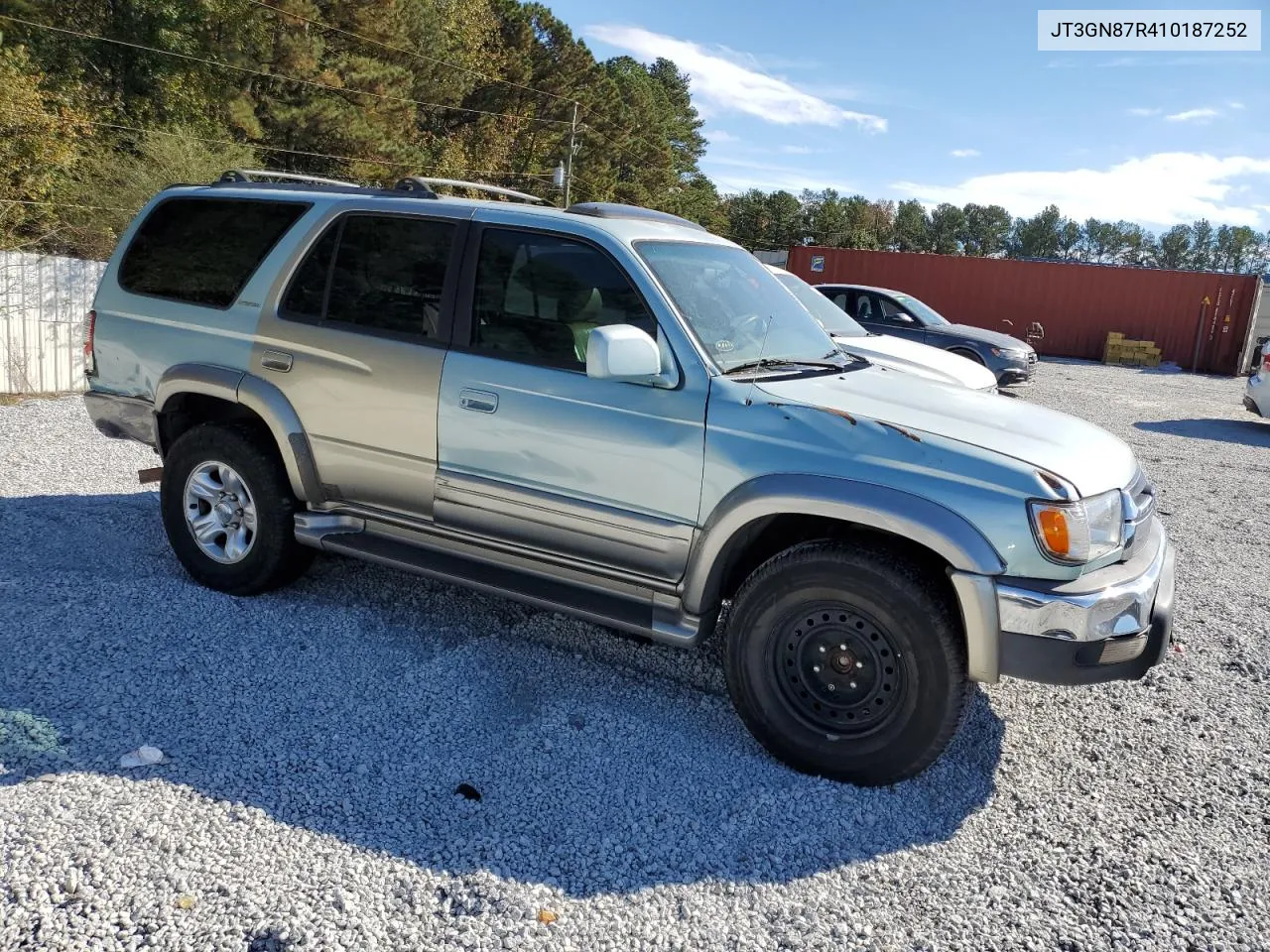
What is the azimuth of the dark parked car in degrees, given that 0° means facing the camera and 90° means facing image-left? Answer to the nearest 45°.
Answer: approximately 315°

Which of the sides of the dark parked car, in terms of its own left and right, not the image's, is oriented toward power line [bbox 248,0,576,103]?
back

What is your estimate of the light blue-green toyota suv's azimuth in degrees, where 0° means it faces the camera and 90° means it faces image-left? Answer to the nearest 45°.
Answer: approximately 315°

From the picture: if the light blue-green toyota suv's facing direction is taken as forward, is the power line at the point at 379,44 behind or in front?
behind

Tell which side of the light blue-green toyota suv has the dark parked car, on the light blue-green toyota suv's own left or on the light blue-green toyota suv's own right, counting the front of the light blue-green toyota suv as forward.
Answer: on the light blue-green toyota suv's own left

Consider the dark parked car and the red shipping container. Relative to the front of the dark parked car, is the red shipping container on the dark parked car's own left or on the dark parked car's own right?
on the dark parked car's own left

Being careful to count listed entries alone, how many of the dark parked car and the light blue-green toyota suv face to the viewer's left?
0
